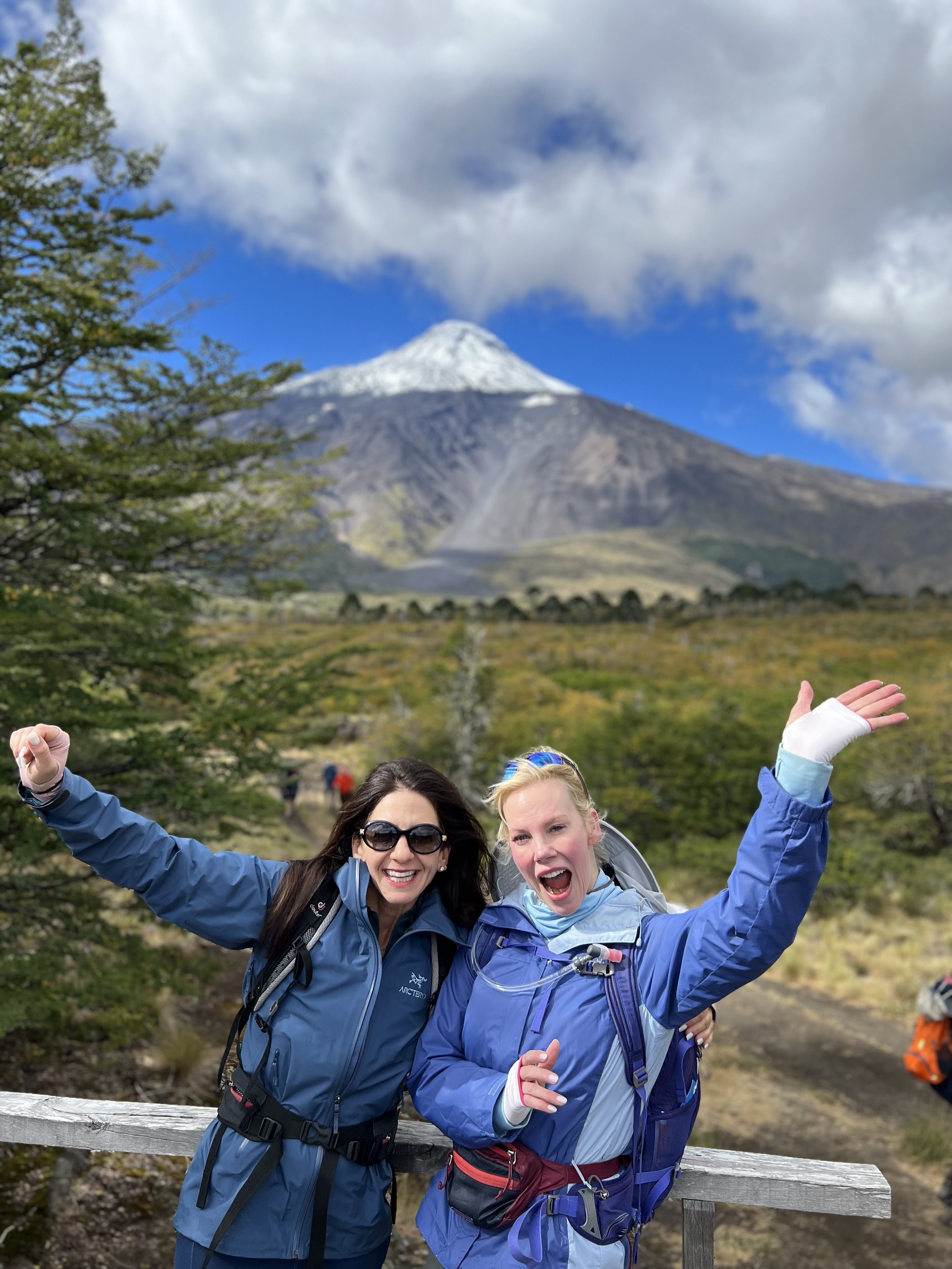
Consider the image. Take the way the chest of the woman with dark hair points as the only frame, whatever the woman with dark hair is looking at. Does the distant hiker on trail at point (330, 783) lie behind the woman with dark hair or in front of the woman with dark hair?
behind

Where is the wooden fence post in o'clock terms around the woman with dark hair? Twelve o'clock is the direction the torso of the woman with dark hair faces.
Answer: The wooden fence post is roughly at 9 o'clock from the woman with dark hair.

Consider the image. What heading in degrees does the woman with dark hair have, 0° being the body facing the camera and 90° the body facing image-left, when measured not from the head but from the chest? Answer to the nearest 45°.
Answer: approximately 0°

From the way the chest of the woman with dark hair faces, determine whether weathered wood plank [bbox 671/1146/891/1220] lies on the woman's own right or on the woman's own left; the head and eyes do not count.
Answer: on the woman's own left

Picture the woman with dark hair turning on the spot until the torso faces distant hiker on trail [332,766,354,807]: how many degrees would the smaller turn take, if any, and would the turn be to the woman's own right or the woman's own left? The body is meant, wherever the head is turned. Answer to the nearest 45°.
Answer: approximately 180°

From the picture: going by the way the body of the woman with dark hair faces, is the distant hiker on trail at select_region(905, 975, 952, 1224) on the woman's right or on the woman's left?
on the woman's left

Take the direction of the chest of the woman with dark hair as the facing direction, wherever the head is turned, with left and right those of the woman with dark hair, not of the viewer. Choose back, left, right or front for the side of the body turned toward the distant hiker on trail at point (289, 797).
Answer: back
